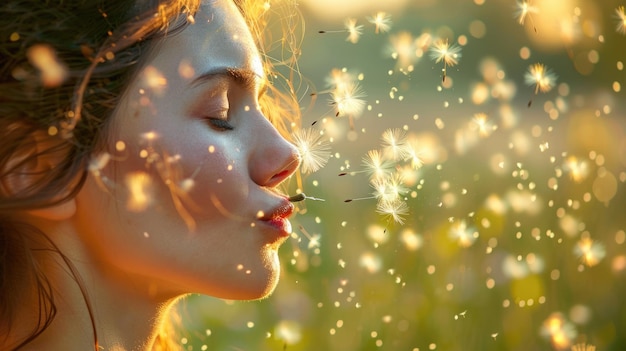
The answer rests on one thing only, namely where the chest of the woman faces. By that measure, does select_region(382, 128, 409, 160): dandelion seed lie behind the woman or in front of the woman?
in front

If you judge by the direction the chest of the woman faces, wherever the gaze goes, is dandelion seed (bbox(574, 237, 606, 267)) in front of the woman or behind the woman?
in front

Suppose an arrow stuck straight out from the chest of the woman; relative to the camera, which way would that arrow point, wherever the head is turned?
to the viewer's right

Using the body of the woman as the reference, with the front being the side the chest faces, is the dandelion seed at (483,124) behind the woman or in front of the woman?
in front

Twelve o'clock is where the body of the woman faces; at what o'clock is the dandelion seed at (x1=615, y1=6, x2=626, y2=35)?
The dandelion seed is roughly at 11 o'clock from the woman.

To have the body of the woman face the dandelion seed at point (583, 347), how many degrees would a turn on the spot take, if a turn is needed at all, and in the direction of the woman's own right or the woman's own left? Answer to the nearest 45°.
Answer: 0° — they already face it

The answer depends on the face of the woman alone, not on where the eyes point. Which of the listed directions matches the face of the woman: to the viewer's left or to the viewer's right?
to the viewer's right
